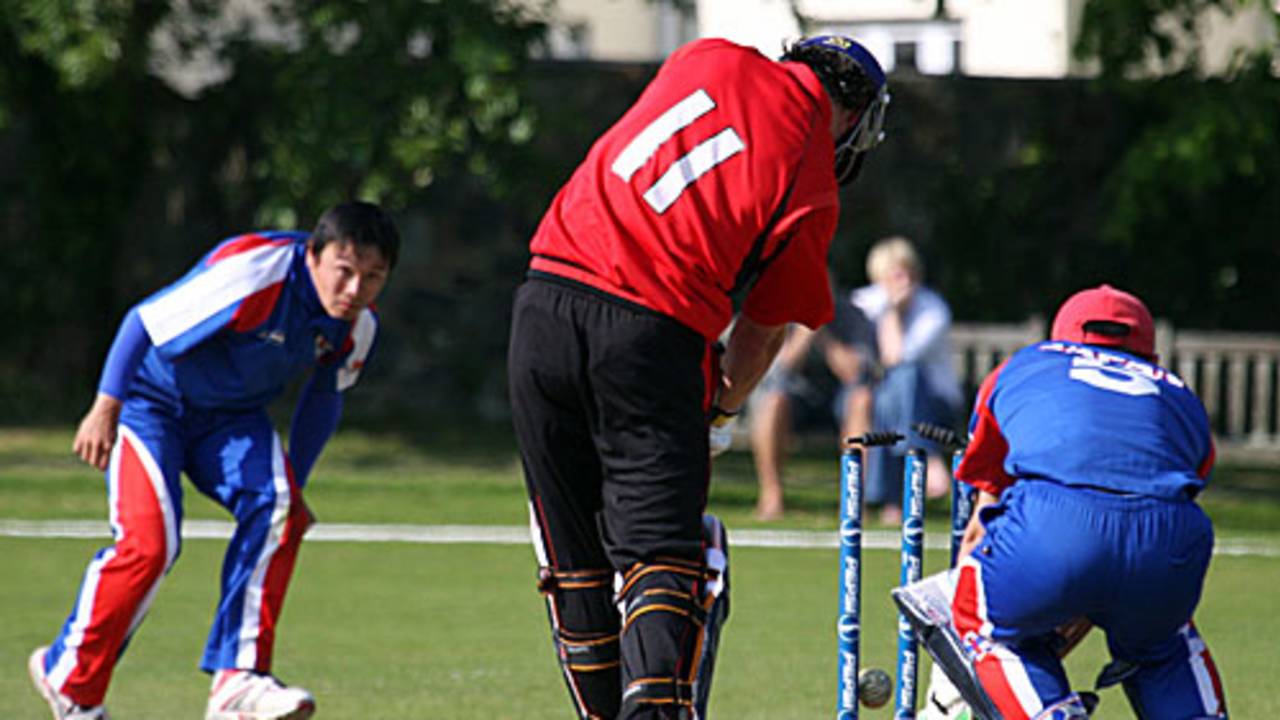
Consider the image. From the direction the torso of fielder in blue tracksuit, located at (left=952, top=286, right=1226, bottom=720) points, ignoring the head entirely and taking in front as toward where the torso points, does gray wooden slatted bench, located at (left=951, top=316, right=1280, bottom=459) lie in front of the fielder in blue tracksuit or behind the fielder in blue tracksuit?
in front

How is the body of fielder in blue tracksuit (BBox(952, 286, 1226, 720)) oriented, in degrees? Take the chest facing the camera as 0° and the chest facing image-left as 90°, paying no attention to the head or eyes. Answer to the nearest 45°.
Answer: approximately 180°

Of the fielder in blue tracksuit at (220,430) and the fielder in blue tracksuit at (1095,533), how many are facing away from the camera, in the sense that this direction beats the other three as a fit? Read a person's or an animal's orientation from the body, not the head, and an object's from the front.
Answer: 1

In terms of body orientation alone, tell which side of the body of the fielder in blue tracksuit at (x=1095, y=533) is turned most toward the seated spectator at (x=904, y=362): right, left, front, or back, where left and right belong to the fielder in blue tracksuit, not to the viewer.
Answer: front

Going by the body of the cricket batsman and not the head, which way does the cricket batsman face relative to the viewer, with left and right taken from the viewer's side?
facing away from the viewer and to the right of the viewer

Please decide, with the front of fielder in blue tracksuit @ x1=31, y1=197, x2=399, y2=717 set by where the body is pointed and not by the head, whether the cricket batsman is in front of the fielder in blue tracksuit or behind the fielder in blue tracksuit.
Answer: in front

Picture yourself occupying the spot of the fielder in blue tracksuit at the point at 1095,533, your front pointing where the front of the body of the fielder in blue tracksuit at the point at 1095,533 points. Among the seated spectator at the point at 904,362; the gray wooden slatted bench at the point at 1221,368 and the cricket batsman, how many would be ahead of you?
2

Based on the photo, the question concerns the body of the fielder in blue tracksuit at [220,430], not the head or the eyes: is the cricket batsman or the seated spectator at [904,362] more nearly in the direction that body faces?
the cricket batsman

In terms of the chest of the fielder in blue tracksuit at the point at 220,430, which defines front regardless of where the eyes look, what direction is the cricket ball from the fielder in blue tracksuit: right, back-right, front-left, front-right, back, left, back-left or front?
front

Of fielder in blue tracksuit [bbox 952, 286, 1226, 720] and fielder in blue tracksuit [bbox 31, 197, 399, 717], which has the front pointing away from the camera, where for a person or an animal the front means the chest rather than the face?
fielder in blue tracksuit [bbox 952, 286, 1226, 720]

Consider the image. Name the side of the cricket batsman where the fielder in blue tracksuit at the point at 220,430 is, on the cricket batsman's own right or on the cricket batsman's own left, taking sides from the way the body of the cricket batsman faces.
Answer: on the cricket batsman's own left
